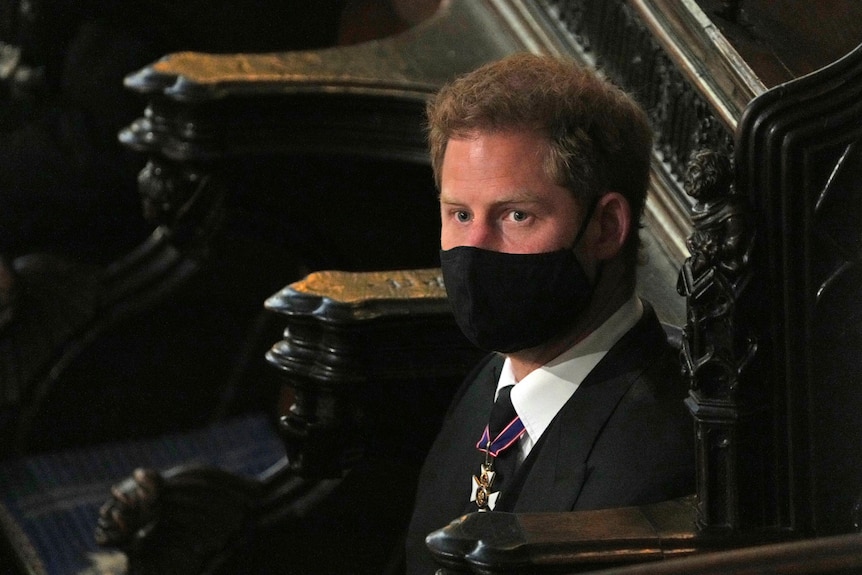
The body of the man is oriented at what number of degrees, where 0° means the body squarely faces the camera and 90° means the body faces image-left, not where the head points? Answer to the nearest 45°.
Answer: approximately 45°

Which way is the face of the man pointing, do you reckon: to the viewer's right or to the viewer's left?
to the viewer's left

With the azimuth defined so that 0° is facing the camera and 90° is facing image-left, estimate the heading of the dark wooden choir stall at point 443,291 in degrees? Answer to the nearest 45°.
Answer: approximately 90°
